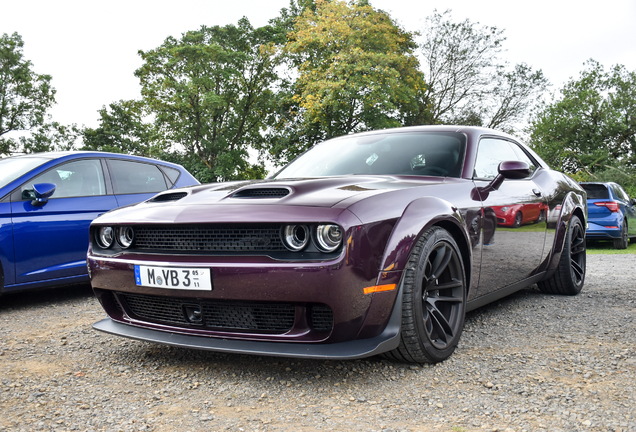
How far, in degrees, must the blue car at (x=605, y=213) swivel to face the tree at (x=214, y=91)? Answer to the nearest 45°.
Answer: approximately 90° to its left

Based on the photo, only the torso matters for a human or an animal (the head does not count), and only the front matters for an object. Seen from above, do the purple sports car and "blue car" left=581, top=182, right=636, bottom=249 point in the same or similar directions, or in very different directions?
very different directions

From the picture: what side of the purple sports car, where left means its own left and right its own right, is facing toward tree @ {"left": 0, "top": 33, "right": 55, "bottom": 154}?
right

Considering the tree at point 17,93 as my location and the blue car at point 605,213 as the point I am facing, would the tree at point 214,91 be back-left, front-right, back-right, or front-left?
front-left

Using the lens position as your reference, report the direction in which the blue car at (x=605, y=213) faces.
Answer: facing away from the viewer and to the right of the viewer

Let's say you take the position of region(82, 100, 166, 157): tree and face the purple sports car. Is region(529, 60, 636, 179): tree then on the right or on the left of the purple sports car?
left

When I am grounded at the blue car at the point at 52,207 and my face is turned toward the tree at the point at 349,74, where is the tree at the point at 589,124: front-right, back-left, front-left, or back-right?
front-right

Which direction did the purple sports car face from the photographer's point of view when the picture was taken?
facing the viewer and to the left of the viewer

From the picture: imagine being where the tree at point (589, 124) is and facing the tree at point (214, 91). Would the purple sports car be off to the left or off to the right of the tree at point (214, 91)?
left

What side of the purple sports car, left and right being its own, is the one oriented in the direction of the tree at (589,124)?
back

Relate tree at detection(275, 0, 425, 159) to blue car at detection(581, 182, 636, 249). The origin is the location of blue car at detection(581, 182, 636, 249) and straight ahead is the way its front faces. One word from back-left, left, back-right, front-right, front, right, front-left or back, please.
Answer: left

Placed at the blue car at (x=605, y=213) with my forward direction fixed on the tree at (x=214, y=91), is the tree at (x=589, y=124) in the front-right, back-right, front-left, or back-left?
front-right

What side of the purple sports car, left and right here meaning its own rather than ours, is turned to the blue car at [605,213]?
back

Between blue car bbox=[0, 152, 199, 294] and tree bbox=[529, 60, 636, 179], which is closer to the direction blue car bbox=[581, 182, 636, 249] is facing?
the tree
